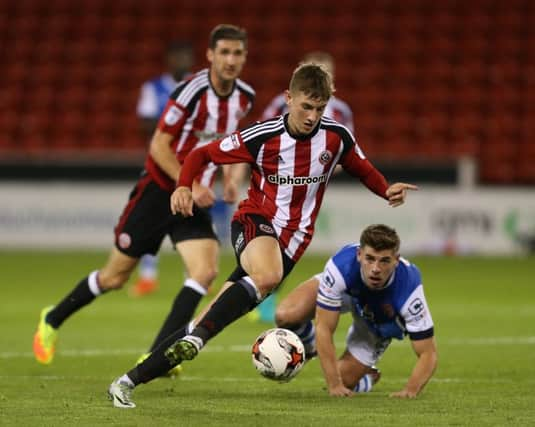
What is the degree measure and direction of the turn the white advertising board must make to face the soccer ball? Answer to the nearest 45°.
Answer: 0° — it already faces it

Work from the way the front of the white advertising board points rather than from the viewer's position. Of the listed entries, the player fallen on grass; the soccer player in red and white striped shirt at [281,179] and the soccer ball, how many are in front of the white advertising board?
3

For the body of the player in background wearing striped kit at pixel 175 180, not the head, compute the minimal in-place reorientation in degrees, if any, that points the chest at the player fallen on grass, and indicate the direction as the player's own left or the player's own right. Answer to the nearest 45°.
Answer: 0° — they already face them

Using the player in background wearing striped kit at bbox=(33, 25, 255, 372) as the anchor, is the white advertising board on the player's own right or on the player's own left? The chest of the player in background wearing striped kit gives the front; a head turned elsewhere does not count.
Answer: on the player's own left

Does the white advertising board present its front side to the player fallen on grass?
yes

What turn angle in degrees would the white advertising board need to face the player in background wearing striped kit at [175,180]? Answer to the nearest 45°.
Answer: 0° — it already faces them

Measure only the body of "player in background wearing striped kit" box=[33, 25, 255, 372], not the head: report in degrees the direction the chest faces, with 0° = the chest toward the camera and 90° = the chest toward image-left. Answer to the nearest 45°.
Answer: approximately 315°

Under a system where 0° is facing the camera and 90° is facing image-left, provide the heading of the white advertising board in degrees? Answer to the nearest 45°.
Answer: approximately 0°
